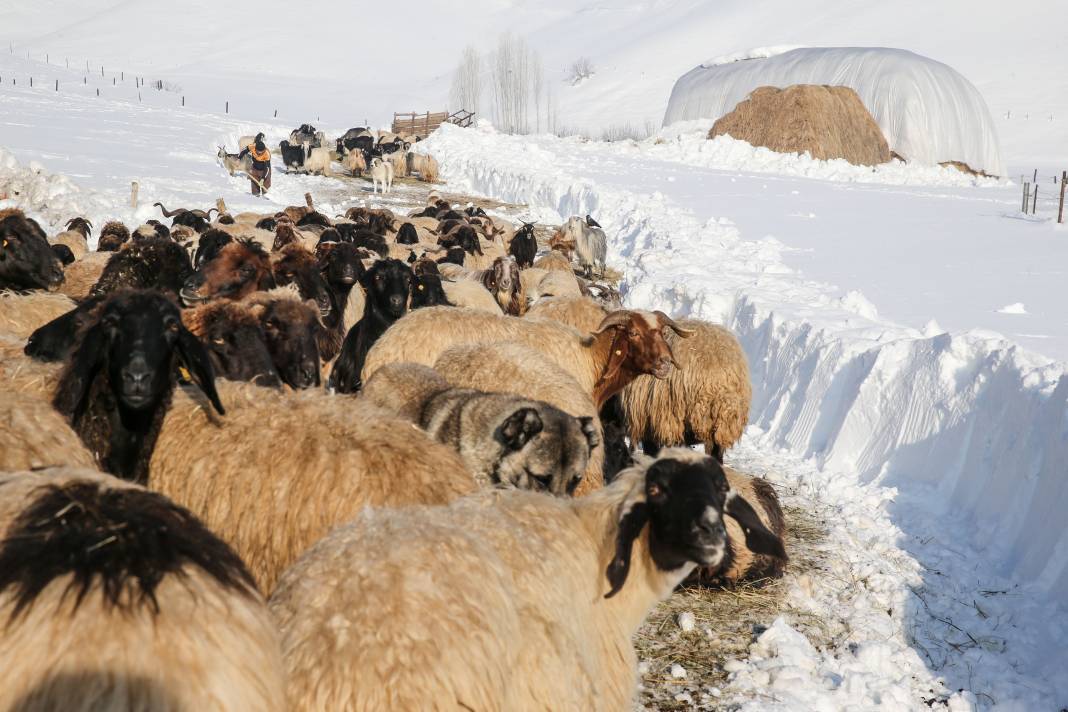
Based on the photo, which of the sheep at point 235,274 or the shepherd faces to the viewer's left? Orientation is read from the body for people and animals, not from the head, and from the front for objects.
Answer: the sheep

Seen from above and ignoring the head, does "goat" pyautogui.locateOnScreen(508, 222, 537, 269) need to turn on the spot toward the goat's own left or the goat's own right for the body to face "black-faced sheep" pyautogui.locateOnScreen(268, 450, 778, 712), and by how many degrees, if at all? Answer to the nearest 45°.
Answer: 0° — it already faces it

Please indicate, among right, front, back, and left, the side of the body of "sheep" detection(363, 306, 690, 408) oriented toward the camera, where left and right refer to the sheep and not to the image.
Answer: right
